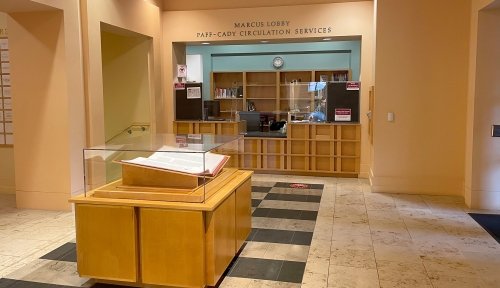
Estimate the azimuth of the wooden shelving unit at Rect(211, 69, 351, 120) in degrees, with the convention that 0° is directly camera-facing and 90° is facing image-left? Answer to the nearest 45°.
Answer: approximately 0°

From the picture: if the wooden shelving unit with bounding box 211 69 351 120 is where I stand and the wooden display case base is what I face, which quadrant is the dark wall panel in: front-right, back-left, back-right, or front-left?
front-left

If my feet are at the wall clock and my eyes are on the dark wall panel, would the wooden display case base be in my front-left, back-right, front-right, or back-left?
front-right

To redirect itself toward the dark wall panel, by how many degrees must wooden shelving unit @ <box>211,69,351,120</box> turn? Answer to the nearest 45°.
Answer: approximately 45° to its left

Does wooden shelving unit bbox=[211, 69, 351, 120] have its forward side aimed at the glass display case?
yes

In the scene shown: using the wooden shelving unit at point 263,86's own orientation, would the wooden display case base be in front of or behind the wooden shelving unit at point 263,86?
in front

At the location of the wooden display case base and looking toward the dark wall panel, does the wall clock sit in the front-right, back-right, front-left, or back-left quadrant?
front-left
